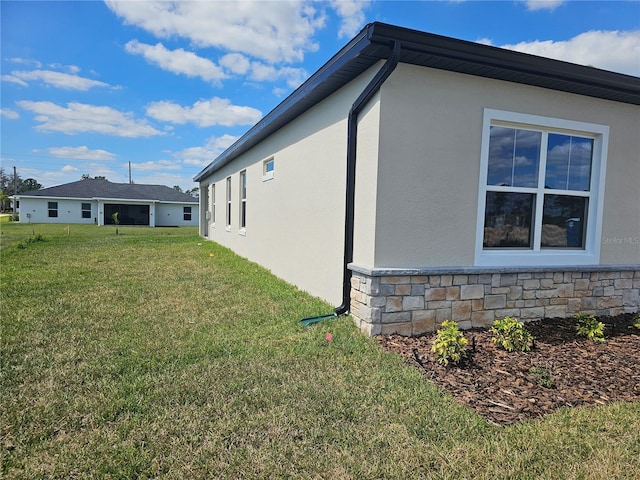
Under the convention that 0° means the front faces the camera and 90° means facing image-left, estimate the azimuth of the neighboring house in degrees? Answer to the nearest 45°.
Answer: approximately 180°

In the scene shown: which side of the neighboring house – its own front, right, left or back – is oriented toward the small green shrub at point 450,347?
back

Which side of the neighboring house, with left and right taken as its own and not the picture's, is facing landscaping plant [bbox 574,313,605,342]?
back

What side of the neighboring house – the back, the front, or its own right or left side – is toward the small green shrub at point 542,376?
back

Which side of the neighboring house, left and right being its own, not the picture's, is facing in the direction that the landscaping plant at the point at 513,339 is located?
back
